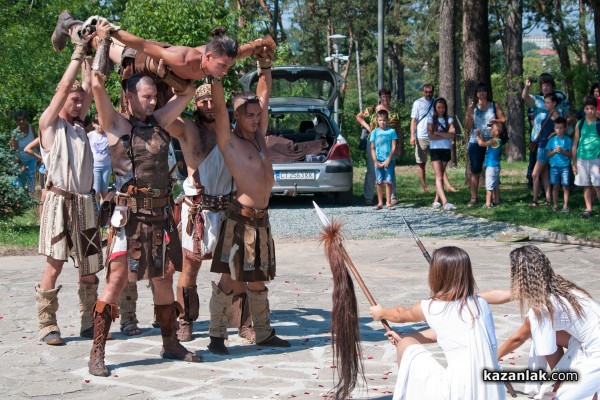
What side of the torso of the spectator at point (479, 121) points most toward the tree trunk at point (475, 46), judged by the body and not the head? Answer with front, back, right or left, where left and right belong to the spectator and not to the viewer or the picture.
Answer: back

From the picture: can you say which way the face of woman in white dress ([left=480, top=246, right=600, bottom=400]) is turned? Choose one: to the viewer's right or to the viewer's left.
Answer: to the viewer's left

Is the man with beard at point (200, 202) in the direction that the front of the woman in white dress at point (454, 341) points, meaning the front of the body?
yes

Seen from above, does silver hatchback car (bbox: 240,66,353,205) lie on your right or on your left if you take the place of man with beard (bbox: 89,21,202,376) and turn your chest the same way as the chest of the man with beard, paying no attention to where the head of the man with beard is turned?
on your left

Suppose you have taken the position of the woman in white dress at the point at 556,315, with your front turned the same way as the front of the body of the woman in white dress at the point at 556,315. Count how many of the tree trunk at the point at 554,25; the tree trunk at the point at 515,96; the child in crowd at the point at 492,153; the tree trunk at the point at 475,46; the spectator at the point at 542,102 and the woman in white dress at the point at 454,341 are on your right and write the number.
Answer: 5

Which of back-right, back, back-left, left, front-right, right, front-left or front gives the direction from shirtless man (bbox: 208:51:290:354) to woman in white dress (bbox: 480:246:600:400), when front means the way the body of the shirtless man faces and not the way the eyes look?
front

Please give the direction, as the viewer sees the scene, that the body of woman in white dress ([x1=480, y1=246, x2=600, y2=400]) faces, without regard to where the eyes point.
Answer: to the viewer's left

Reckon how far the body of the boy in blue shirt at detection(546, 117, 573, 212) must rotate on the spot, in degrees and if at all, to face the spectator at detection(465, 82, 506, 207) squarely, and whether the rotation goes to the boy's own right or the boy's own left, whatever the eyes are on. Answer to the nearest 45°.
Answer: approximately 135° to the boy's own right

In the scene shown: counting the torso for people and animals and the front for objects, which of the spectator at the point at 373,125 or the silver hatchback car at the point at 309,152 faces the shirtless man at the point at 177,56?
the spectator

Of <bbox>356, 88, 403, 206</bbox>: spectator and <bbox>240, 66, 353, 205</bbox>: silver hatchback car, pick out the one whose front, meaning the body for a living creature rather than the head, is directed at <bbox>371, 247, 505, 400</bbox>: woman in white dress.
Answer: the spectator

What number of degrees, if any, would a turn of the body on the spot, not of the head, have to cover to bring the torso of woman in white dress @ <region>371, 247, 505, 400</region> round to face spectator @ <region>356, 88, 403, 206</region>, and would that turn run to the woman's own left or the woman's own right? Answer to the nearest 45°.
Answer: approximately 45° to the woman's own right

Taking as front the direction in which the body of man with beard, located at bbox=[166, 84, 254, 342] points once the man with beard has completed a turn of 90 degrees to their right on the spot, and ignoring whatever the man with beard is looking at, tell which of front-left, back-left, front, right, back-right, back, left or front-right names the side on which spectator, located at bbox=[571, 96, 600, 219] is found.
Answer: back

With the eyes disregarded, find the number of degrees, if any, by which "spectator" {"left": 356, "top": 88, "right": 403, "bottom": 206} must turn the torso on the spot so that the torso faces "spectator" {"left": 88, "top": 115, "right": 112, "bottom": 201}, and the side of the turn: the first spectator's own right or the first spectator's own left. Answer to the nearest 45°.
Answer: approximately 45° to the first spectator's own right

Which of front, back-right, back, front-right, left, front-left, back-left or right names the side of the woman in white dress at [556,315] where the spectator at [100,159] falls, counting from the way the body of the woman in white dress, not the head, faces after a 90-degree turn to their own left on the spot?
back-right

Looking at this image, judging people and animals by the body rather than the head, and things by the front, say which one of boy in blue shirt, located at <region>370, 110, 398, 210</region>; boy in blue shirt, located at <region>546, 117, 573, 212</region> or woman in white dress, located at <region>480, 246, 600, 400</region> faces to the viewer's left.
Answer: the woman in white dress

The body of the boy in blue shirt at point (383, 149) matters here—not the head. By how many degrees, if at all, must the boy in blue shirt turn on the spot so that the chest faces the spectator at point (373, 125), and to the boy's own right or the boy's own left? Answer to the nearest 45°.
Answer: approximately 180°
